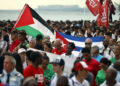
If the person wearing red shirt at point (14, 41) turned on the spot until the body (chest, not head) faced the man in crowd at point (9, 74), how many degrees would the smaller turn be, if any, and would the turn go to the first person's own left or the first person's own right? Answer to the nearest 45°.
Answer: approximately 45° to the first person's own left

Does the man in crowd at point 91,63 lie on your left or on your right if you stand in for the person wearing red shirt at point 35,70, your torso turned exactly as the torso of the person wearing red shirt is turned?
on your left

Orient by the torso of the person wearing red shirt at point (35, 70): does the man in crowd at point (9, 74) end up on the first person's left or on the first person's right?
on the first person's right

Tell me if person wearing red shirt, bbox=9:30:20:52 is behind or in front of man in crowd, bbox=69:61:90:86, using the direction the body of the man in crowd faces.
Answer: behind

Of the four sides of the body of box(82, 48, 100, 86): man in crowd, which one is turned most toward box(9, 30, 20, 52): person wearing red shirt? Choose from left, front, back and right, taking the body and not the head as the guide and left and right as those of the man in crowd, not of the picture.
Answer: right

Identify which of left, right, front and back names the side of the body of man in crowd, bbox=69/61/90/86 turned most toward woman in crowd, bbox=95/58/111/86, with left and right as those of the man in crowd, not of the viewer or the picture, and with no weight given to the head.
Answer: left
